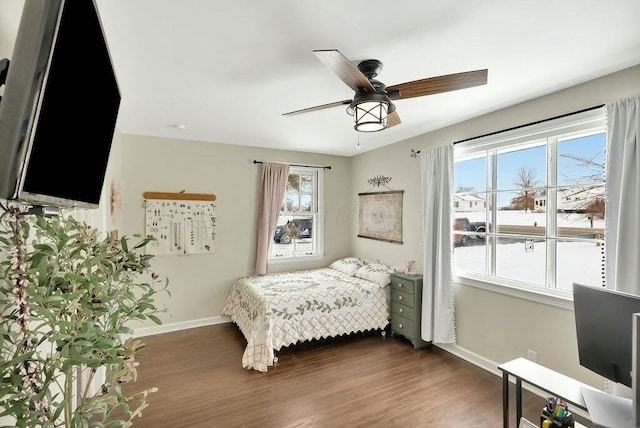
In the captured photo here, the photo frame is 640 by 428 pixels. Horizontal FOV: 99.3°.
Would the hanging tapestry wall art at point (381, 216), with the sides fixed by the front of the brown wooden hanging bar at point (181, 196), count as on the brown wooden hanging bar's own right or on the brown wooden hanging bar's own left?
on the brown wooden hanging bar's own left

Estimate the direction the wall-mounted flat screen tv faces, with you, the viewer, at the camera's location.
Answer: facing the viewer and to the right of the viewer

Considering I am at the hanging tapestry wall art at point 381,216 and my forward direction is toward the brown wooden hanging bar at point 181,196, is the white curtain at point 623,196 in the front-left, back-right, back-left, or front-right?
back-left

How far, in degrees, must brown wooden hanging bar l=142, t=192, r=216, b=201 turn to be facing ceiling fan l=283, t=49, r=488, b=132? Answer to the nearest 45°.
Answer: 0° — it already faces it

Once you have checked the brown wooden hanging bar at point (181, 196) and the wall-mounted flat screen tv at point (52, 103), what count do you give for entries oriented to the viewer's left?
0

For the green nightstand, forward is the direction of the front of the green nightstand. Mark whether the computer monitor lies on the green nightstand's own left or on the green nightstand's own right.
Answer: on the green nightstand's own left

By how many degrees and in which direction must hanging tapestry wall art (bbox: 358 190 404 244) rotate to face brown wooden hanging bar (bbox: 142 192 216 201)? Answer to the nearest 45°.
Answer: approximately 45° to its right

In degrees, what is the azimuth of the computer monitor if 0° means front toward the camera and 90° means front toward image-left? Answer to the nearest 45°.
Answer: approximately 45°

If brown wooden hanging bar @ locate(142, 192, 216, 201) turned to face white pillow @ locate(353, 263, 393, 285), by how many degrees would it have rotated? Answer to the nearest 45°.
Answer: approximately 45° to its left

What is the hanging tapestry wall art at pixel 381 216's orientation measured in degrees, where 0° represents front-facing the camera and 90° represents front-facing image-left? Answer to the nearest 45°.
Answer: approximately 45°
